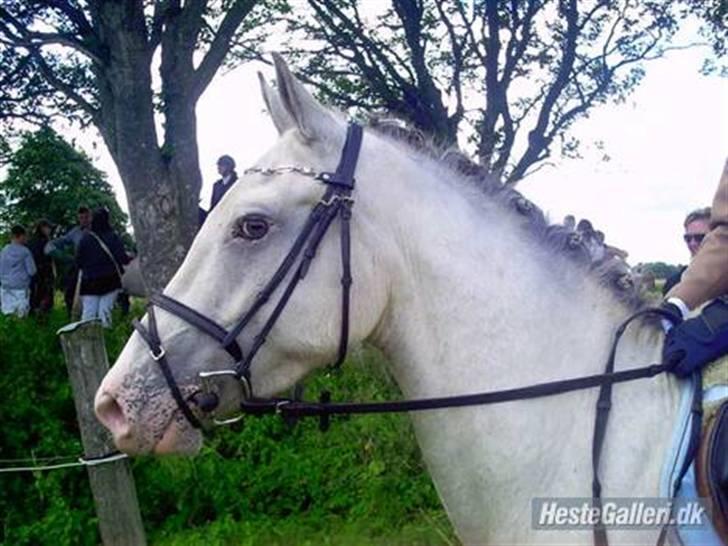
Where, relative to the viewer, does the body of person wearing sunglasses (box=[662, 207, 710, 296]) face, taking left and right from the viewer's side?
facing the viewer and to the left of the viewer

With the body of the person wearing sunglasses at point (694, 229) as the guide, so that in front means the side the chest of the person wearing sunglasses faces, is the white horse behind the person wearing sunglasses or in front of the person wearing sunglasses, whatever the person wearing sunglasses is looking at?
in front

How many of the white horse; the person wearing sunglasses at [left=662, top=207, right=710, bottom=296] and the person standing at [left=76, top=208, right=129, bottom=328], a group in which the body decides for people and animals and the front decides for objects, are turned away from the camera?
1

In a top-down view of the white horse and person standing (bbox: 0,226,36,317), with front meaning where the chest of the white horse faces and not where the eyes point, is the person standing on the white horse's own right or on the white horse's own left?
on the white horse's own right

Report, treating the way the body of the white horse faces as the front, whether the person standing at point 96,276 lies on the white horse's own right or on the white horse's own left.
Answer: on the white horse's own right

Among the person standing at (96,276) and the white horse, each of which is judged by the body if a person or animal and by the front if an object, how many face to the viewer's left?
1

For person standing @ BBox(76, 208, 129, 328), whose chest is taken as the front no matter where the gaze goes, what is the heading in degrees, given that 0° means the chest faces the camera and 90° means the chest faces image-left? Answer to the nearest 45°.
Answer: approximately 180°

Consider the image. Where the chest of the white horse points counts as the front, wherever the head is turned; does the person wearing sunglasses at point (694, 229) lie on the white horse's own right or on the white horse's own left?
on the white horse's own right

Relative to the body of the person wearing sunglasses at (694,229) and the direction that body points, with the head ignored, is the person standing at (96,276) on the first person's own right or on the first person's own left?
on the first person's own right

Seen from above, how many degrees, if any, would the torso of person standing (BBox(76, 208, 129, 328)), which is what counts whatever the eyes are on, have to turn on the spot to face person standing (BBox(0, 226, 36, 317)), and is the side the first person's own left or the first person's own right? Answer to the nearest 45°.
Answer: approximately 45° to the first person's own left

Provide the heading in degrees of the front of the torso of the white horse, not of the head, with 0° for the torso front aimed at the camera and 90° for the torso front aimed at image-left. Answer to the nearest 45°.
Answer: approximately 90°

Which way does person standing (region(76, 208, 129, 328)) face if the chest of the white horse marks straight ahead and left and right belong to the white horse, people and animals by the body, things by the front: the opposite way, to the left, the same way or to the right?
to the right

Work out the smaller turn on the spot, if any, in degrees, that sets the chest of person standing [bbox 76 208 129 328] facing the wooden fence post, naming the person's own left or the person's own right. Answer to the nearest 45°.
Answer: approximately 180°
